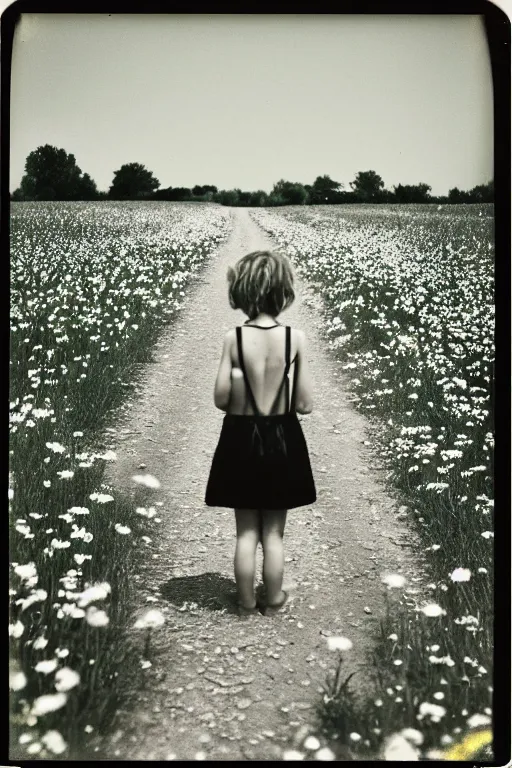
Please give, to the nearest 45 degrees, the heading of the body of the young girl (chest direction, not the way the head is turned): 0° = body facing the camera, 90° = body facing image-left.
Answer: approximately 180°

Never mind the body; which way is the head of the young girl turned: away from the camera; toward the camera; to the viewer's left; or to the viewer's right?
away from the camera
